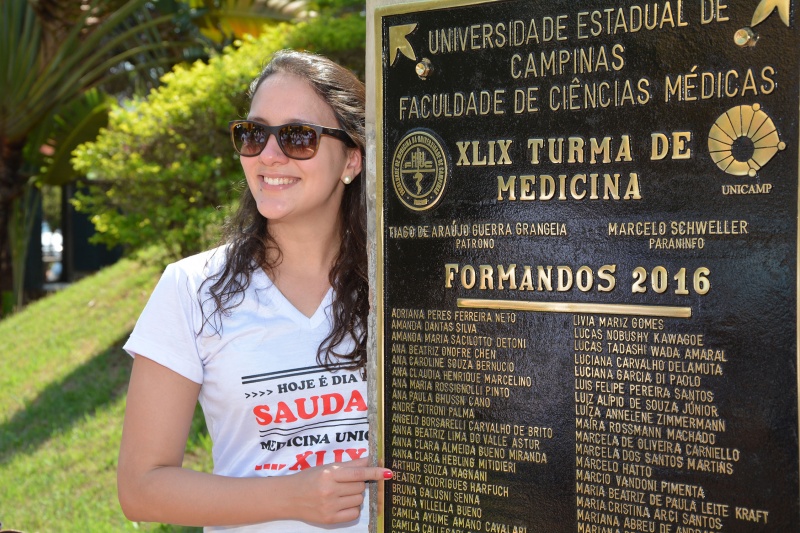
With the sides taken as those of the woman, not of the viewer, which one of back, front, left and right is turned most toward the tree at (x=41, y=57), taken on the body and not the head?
back

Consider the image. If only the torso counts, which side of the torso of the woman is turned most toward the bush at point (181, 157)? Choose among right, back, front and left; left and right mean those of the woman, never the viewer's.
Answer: back

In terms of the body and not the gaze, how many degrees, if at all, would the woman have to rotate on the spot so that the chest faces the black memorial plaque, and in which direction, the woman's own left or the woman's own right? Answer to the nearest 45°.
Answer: approximately 45° to the woman's own left

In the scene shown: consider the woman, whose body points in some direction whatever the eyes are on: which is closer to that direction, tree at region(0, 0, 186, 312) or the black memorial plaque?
the black memorial plaque

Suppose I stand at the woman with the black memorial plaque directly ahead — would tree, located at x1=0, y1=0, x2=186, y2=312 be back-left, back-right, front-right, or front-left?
back-left

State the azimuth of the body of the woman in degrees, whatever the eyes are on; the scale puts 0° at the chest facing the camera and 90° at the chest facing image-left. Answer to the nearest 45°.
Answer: approximately 0°

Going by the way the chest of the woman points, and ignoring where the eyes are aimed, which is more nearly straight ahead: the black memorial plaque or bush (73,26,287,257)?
the black memorial plaque

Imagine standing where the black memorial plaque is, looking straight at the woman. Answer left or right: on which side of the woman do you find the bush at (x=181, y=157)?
right
